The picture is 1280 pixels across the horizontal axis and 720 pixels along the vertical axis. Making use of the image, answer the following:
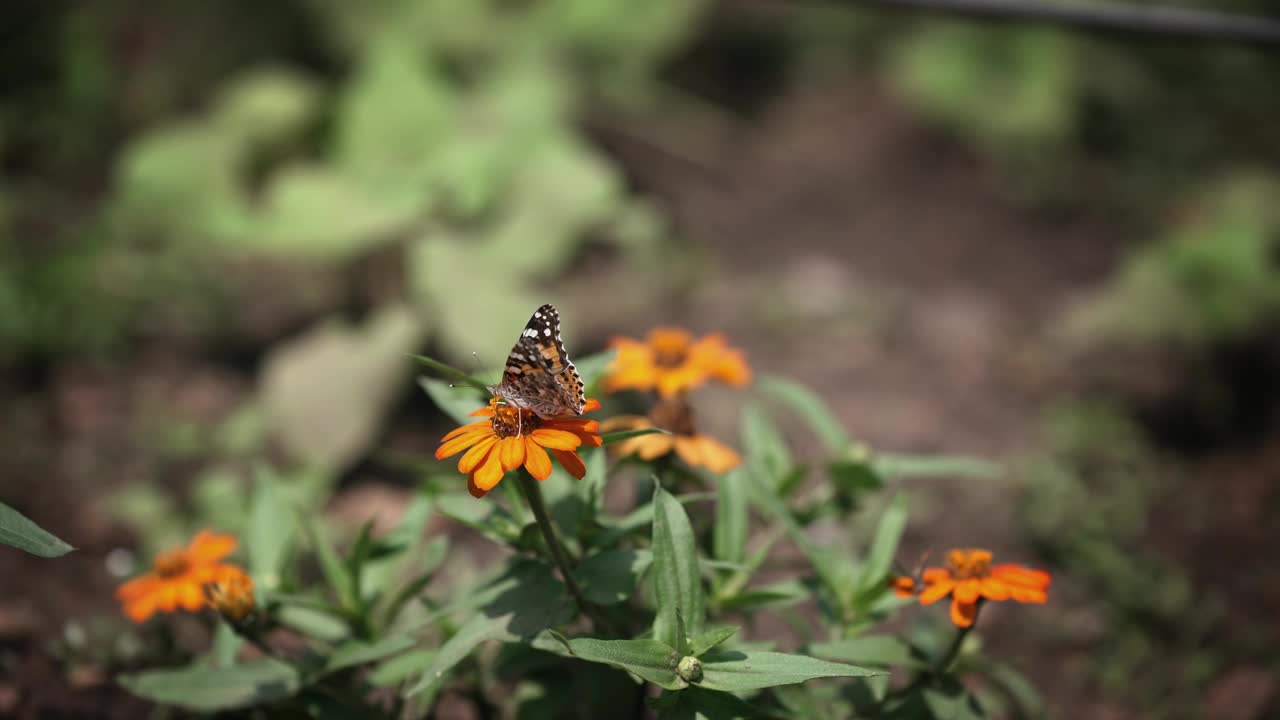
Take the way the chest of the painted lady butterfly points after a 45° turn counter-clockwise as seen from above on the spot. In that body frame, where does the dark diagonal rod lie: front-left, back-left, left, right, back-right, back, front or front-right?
back

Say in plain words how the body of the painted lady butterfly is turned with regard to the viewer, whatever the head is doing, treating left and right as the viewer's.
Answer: facing to the left of the viewer
